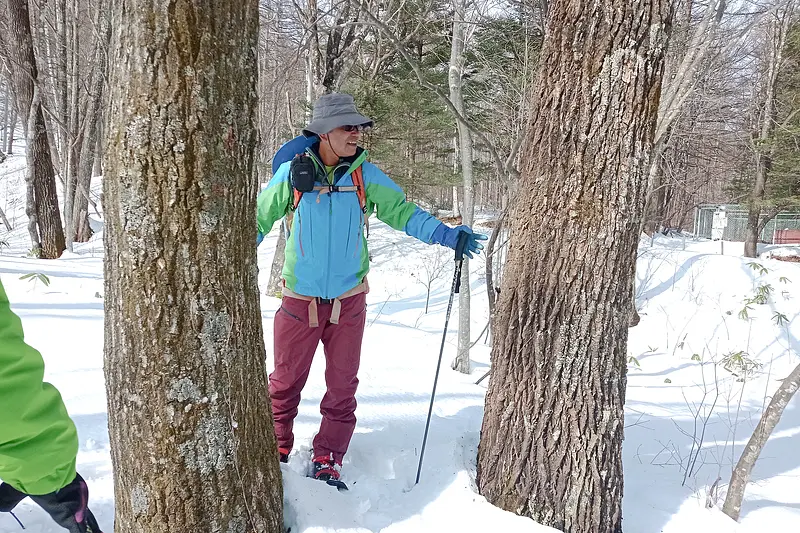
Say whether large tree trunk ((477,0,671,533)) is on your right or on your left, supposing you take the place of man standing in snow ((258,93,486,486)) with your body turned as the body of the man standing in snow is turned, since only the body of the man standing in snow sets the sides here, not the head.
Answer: on your left

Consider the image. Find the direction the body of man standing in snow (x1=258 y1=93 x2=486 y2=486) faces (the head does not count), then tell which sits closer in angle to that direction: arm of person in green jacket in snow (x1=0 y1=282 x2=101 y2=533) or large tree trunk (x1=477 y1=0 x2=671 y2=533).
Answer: the arm of person in green jacket in snow

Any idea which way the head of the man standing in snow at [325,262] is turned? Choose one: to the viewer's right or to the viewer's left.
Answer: to the viewer's right

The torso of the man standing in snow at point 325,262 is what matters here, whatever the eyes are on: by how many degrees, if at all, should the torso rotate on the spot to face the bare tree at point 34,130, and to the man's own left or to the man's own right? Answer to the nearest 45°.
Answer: approximately 135° to the man's own right

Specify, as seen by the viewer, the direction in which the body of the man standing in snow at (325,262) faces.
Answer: toward the camera

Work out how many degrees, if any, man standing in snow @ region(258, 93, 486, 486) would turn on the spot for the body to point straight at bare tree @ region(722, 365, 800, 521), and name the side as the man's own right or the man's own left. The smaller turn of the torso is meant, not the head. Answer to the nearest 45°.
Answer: approximately 90° to the man's own left

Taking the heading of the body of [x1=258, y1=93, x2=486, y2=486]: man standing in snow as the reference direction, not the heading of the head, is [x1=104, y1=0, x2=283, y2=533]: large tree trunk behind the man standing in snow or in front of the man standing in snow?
in front

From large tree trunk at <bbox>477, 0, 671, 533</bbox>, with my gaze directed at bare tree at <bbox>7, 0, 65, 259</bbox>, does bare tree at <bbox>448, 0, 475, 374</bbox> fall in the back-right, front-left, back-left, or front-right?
front-right

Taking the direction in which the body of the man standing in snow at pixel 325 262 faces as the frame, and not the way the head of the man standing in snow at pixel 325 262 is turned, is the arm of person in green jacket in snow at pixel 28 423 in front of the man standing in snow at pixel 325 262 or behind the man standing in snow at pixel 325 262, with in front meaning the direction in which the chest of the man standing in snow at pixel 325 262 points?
in front

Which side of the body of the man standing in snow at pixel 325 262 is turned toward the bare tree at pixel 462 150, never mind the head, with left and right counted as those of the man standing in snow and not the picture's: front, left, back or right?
back
